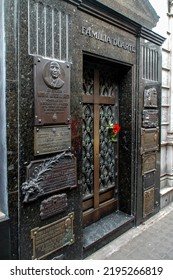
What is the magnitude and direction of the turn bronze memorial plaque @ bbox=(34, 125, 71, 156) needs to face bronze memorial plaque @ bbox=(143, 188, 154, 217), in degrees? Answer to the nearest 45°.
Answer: approximately 90° to its left

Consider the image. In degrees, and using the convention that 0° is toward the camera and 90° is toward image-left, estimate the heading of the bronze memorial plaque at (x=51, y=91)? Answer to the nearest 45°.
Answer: approximately 315°

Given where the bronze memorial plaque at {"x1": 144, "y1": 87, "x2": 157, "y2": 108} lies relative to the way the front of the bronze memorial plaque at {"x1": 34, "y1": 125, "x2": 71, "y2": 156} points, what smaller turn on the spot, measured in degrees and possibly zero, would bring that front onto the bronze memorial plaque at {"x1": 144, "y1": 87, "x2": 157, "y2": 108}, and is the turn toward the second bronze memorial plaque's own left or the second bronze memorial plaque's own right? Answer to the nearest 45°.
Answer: approximately 90° to the second bronze memorial plaque's own left
